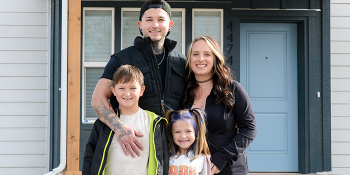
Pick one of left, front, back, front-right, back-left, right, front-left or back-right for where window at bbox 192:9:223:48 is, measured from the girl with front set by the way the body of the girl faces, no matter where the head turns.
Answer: back

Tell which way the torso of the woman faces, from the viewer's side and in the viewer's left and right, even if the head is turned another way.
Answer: facing the viewer and to the left of the viewer

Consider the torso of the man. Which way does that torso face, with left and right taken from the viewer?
facing the viewer

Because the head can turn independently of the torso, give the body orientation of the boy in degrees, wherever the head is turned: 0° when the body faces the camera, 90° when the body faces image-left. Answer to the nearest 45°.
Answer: approximately 0°

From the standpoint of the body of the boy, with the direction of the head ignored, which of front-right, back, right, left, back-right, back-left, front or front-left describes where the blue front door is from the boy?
back-left

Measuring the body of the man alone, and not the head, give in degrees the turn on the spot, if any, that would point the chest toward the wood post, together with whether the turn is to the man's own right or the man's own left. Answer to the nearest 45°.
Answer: approximately 135° to the man's own right

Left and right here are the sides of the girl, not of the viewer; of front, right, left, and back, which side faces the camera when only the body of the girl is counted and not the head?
front
